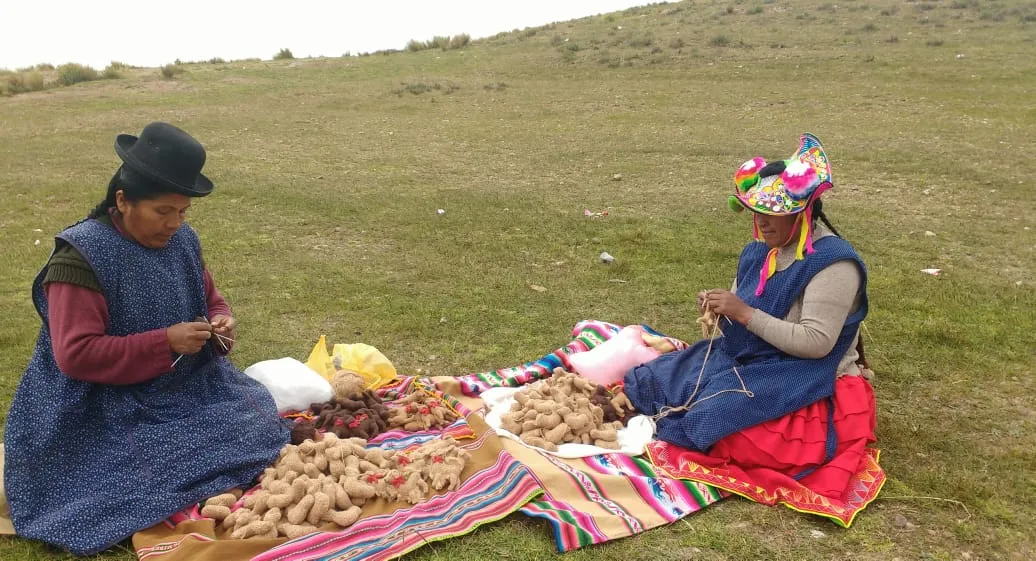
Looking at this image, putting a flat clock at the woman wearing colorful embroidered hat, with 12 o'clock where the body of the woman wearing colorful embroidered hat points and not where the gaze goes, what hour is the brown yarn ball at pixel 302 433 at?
The brown yarn ball is roughly at 1 o'clock from the woman wearing colorful embroidered hat.

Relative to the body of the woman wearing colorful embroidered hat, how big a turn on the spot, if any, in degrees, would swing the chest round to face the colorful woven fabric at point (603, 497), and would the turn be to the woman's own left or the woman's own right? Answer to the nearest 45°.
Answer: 0° — they already face it

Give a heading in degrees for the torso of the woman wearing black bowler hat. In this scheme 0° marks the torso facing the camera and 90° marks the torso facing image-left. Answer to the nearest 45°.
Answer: approximately 315°

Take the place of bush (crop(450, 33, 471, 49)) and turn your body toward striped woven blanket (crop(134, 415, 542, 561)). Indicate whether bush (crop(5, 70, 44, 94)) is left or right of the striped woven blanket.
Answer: right

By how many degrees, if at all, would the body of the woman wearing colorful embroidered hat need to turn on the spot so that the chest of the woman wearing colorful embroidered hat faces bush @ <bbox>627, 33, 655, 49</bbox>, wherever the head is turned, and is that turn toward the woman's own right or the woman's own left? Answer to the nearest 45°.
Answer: approximately 135° to the woman's own right

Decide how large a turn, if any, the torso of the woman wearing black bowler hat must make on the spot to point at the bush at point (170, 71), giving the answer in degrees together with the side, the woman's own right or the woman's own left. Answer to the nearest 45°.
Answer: approximately 135° to the woman's own left

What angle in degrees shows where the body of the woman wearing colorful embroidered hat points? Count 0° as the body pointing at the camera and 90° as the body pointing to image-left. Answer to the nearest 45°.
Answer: approximately 45°

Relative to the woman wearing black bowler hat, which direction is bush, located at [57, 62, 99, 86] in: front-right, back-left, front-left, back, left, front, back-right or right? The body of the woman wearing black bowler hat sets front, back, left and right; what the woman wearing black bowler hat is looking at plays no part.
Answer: back-left

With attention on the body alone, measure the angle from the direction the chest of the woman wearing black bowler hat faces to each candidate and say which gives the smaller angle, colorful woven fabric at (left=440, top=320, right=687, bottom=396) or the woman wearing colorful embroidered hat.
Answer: the woman wearing colorful embroidered hat

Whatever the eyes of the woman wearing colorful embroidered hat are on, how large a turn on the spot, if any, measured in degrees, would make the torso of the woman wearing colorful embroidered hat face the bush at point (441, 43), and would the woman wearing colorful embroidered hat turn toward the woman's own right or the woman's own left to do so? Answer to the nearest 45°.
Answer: approximately 90° to the woman's own right
